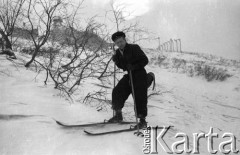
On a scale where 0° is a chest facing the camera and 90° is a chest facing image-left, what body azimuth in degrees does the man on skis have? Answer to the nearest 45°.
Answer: approximately 45°
